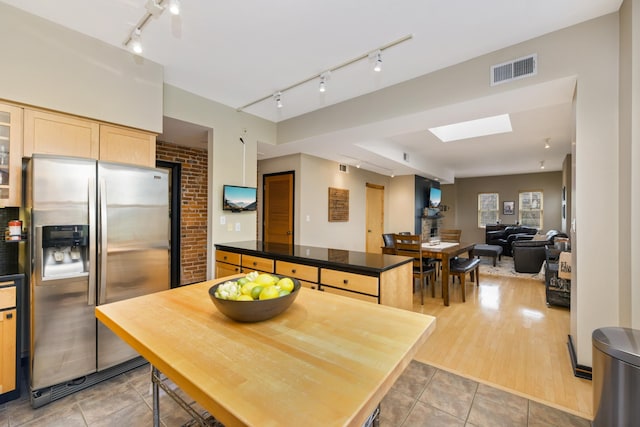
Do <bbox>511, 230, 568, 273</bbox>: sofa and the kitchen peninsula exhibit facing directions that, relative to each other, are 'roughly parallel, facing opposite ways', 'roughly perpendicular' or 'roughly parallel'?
roughly perpendicular

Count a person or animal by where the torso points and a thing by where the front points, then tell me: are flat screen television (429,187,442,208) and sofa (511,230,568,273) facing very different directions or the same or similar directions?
very different directions

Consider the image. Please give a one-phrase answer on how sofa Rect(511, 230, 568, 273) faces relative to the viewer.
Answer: facing to the left of the viewer

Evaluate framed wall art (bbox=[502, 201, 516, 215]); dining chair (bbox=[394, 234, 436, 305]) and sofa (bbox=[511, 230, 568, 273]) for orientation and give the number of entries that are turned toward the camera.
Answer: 1

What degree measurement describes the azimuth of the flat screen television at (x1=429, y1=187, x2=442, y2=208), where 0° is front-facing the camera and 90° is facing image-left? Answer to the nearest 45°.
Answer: approximately 315°

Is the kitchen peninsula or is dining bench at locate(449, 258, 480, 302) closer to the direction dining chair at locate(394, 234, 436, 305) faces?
the dining bench

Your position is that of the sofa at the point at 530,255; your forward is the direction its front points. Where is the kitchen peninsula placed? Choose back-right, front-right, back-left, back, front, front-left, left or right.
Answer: left

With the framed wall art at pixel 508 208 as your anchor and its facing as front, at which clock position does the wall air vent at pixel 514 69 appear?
The wall air vent is roughly at 12 o'clock from the framed wall art.

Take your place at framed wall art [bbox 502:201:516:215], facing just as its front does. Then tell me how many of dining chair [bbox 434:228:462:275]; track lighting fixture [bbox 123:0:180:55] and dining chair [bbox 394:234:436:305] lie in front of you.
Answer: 3
